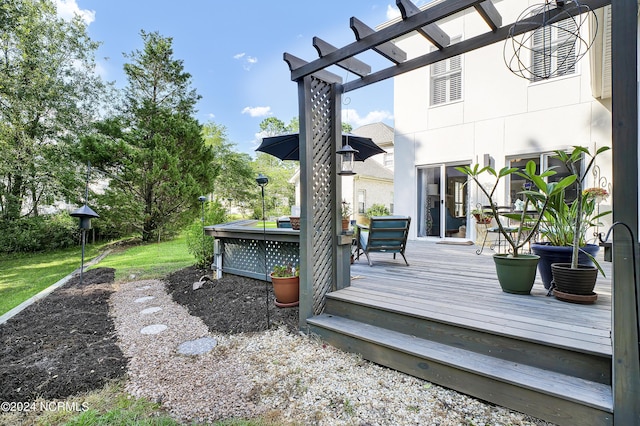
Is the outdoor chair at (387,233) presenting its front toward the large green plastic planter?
no

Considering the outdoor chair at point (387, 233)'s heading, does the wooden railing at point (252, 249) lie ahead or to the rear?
ahead

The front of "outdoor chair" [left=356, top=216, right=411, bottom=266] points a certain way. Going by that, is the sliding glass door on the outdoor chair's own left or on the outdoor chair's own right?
on the outdoor chair's own right

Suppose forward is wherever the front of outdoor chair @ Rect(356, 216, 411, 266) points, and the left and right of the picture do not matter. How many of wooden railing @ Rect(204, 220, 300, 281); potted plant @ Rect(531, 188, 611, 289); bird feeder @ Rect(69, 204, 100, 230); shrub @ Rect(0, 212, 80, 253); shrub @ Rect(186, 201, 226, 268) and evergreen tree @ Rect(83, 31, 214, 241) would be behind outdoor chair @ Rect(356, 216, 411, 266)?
1

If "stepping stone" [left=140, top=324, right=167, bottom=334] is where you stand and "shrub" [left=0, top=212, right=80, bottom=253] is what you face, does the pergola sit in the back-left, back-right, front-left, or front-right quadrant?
back-right

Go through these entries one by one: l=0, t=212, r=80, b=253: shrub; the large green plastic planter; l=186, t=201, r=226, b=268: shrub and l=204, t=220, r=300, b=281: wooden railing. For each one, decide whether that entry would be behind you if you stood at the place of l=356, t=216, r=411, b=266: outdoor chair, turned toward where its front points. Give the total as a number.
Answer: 1

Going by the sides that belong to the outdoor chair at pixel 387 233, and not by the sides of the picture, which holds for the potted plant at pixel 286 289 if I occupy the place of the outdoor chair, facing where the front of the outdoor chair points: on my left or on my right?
on my left

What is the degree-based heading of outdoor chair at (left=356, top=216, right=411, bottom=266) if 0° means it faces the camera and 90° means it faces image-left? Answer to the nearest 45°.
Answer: approximately 135°

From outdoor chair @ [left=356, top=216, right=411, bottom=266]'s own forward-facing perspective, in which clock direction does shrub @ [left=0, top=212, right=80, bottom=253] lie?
The shrub is roughly at 11 o'clock from the outdoor chair.

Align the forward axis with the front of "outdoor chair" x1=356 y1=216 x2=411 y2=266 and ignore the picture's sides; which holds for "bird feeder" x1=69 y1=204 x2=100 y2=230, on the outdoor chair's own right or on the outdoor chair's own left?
on the outdoor chair's own left

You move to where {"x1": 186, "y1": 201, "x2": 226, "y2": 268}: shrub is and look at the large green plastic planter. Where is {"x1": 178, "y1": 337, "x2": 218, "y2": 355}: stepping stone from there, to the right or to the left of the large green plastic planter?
right
